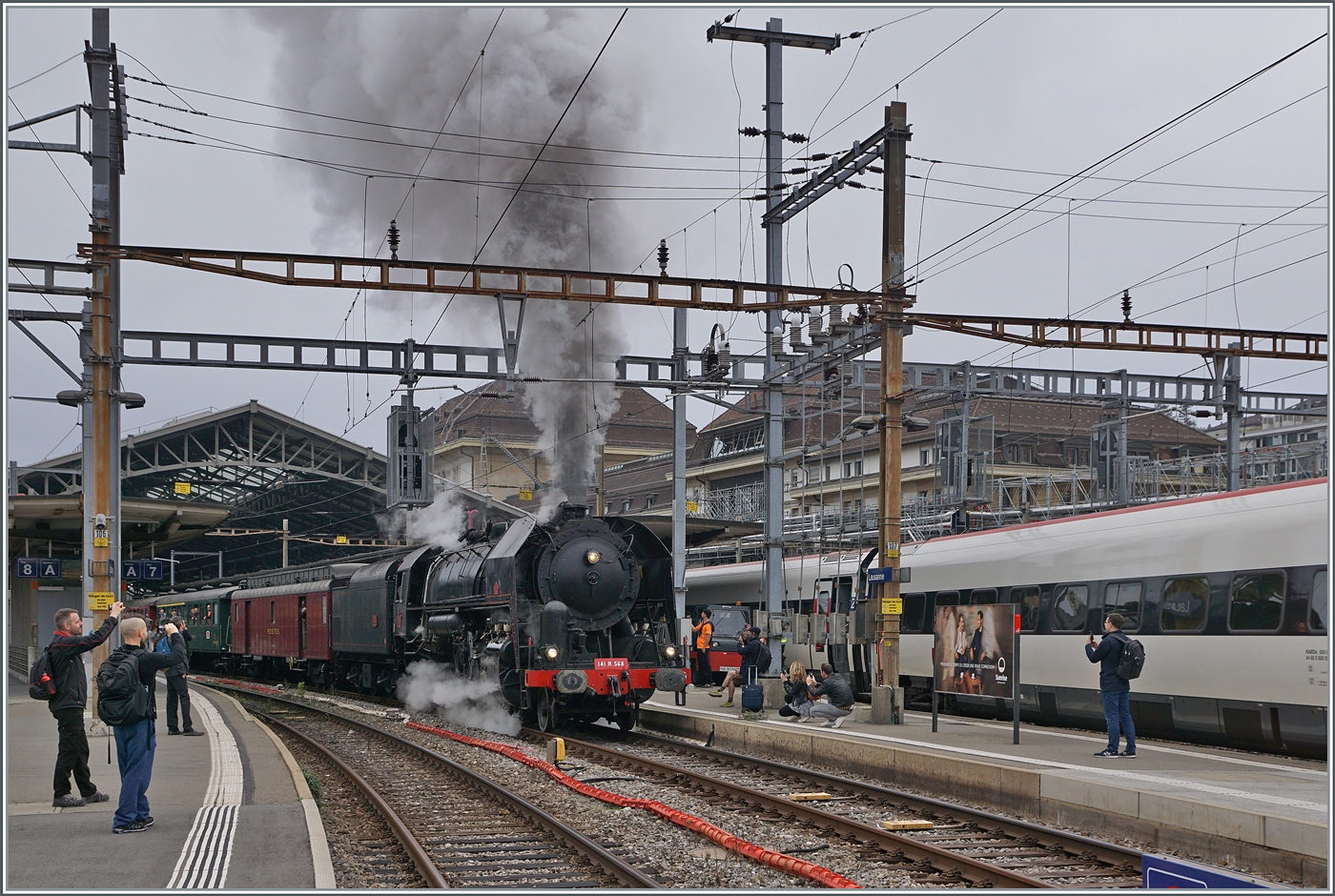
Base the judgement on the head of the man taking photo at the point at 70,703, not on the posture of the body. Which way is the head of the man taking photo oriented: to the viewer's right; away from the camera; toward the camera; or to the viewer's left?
to the viewer's right

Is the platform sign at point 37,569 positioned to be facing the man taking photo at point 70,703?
yes

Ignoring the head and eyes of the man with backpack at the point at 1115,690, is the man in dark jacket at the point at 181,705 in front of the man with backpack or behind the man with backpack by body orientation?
in front

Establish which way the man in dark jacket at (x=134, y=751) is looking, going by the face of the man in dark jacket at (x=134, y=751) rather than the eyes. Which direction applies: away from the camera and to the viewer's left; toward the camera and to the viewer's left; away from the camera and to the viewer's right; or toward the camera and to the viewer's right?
away from the camera and to the viewer's right

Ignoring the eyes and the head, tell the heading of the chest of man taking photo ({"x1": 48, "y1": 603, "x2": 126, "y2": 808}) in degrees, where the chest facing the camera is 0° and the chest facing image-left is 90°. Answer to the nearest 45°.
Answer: approximately 270°

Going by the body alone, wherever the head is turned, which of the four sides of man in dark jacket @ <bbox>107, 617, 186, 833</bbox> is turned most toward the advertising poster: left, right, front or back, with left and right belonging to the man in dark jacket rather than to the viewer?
front

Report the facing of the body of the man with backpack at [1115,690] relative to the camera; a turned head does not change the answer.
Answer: to the viewer's left

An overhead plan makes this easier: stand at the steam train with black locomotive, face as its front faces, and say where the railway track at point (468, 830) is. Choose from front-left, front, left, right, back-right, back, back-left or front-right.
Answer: front-right

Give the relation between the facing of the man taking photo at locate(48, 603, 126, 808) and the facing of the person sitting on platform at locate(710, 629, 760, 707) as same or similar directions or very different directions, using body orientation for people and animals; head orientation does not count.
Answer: very different directions

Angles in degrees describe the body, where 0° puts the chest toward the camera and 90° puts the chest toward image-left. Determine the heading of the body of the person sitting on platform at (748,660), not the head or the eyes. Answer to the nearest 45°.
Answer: approximately 90°

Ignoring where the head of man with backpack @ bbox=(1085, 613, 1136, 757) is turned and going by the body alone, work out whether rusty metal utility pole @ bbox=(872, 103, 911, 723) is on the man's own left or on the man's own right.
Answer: on the man's own right

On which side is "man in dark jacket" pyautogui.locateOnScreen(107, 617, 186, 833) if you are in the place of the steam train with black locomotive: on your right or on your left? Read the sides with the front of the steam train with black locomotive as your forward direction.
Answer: on your right

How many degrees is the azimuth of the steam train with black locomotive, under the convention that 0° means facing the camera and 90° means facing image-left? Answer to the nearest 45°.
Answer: approximately 315°

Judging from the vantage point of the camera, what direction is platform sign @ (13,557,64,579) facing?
facing the viewer

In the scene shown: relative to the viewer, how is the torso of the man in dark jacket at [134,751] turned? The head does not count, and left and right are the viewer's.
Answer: facing away from the viewer and to the right of the viewer

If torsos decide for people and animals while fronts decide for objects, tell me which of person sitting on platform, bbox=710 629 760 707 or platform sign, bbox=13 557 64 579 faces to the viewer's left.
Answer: the person sitting on platform
